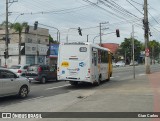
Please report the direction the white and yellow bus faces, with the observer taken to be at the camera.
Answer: facing away from the viewer and to the right of the viewer

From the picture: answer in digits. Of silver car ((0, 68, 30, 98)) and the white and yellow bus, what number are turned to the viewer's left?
0

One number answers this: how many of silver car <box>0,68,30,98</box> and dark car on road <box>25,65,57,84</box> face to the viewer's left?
0

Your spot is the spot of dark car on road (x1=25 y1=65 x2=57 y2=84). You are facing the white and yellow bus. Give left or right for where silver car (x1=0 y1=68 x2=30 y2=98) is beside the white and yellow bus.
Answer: right

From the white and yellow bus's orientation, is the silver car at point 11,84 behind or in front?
behind

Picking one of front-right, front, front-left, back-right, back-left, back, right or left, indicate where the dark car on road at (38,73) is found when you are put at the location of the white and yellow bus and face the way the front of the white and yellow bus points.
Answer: left
